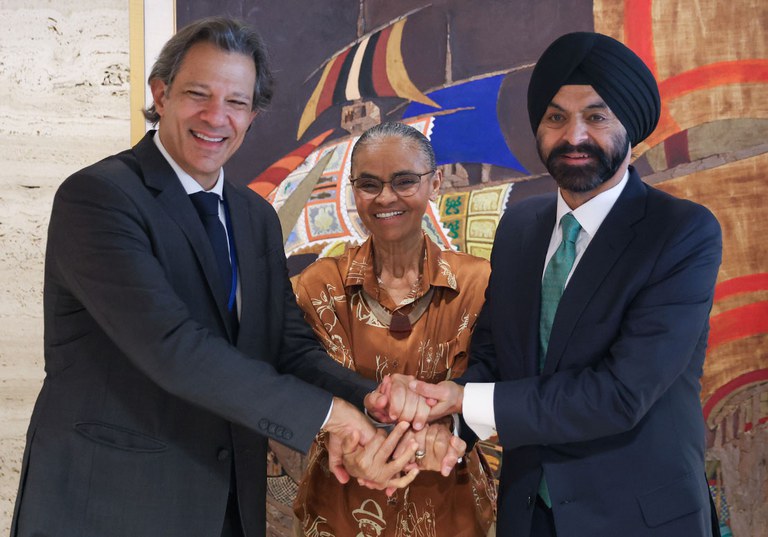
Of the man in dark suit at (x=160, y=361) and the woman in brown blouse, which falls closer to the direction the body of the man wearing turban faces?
the man in dark suit

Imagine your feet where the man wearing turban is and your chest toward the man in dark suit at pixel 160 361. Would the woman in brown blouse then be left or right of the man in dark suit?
right

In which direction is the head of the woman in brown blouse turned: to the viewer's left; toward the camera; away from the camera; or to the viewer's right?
toward the camera

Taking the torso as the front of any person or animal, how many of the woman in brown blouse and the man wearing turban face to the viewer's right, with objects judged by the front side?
0

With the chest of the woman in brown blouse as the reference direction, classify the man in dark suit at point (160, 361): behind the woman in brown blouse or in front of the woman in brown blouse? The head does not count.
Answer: in front

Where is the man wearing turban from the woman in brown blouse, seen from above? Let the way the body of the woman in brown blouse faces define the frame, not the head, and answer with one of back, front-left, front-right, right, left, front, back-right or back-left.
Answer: front-left

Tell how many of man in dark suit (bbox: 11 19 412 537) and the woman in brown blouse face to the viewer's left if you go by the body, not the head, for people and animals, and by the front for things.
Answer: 0

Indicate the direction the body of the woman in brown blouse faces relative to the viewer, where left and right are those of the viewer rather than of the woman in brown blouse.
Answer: facing the viewer

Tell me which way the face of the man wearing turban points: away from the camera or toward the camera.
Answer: toward the camera

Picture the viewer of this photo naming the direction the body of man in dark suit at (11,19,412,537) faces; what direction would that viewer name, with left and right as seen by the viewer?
facing the viewer and to the right of the viewer

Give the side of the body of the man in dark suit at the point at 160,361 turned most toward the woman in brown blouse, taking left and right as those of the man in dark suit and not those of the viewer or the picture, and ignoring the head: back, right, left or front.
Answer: left

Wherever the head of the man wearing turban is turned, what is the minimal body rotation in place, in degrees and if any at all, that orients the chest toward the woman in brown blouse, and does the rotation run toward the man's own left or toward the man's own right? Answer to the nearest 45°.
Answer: approximately 90° to the man's own right
